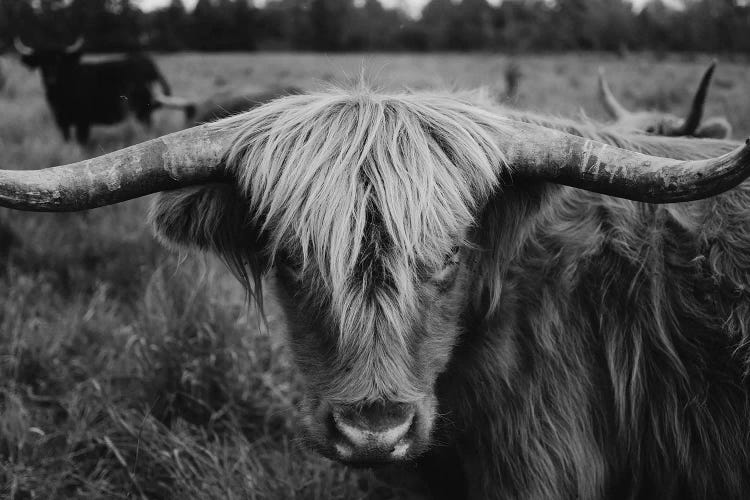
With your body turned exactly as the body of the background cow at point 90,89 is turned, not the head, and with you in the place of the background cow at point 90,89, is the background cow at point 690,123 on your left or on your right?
on your left

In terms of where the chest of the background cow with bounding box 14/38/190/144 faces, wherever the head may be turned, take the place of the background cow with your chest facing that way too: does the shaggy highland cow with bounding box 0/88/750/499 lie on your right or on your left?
on your left

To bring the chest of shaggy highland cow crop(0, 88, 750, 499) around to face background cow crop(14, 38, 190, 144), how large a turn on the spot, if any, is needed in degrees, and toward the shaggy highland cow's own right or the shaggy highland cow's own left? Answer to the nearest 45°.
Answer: approximately 90° to the shaggy highland cow's own right

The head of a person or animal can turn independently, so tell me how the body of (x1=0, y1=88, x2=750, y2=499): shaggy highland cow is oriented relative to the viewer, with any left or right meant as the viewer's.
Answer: facing the viewer and to the left of the viewer

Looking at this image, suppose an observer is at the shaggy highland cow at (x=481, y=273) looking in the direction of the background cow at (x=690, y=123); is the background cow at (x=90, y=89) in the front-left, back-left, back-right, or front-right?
front-left

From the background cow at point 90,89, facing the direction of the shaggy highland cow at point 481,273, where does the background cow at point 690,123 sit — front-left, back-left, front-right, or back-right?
front-left

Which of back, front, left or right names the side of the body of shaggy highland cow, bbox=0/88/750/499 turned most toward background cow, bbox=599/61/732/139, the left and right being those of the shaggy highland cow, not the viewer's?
back

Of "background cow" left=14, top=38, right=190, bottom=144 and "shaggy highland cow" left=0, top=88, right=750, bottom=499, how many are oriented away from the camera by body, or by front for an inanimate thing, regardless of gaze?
0
